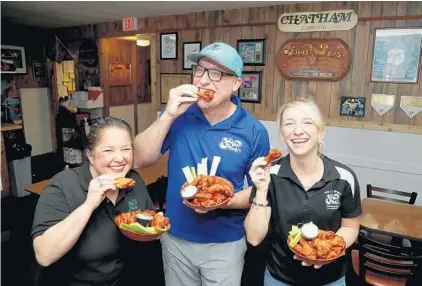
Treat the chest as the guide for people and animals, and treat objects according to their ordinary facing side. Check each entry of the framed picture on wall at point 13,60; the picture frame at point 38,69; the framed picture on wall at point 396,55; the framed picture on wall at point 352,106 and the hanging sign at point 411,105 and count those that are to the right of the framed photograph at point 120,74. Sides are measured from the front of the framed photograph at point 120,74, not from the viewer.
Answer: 2

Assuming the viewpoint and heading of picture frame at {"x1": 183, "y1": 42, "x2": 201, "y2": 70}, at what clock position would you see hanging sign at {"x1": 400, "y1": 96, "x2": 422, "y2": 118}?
The hanging sign is roughly at 10 o'clock from the picture frame.

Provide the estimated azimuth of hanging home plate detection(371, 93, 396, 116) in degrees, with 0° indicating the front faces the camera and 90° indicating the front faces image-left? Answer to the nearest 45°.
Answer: approximately 0°

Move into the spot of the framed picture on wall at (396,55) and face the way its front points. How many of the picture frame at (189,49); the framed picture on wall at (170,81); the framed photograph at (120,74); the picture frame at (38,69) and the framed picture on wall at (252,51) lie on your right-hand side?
5

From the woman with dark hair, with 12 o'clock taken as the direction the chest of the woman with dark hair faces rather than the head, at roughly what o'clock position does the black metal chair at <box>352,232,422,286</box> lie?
The black metal chair is roughly at 10 o'clock from the woman with dark hair.

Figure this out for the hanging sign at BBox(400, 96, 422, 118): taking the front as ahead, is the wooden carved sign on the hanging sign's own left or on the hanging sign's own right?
on the hanging sign's own right

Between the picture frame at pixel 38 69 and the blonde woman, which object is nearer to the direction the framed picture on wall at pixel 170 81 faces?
the blonde woman

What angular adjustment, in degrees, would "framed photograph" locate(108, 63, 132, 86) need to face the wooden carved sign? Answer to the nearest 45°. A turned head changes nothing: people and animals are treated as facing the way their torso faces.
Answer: approximately 45° to its left

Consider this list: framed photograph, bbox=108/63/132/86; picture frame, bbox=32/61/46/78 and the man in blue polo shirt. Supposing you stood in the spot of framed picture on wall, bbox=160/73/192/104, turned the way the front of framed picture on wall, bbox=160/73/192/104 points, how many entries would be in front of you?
1

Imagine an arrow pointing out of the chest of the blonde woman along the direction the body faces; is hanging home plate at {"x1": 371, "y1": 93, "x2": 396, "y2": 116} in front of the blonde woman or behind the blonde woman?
behind

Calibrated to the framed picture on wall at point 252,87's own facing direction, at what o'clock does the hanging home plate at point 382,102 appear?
The hanging home plate is roughly at 10 o'clock from the framed picture on wall.

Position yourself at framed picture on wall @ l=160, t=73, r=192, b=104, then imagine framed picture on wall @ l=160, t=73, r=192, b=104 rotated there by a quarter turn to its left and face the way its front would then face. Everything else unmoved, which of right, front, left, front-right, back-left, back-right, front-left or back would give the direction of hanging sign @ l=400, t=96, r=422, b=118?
front-right
